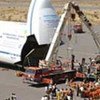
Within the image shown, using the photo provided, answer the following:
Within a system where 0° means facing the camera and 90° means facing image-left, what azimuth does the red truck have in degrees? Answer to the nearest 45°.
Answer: approximately 45°
